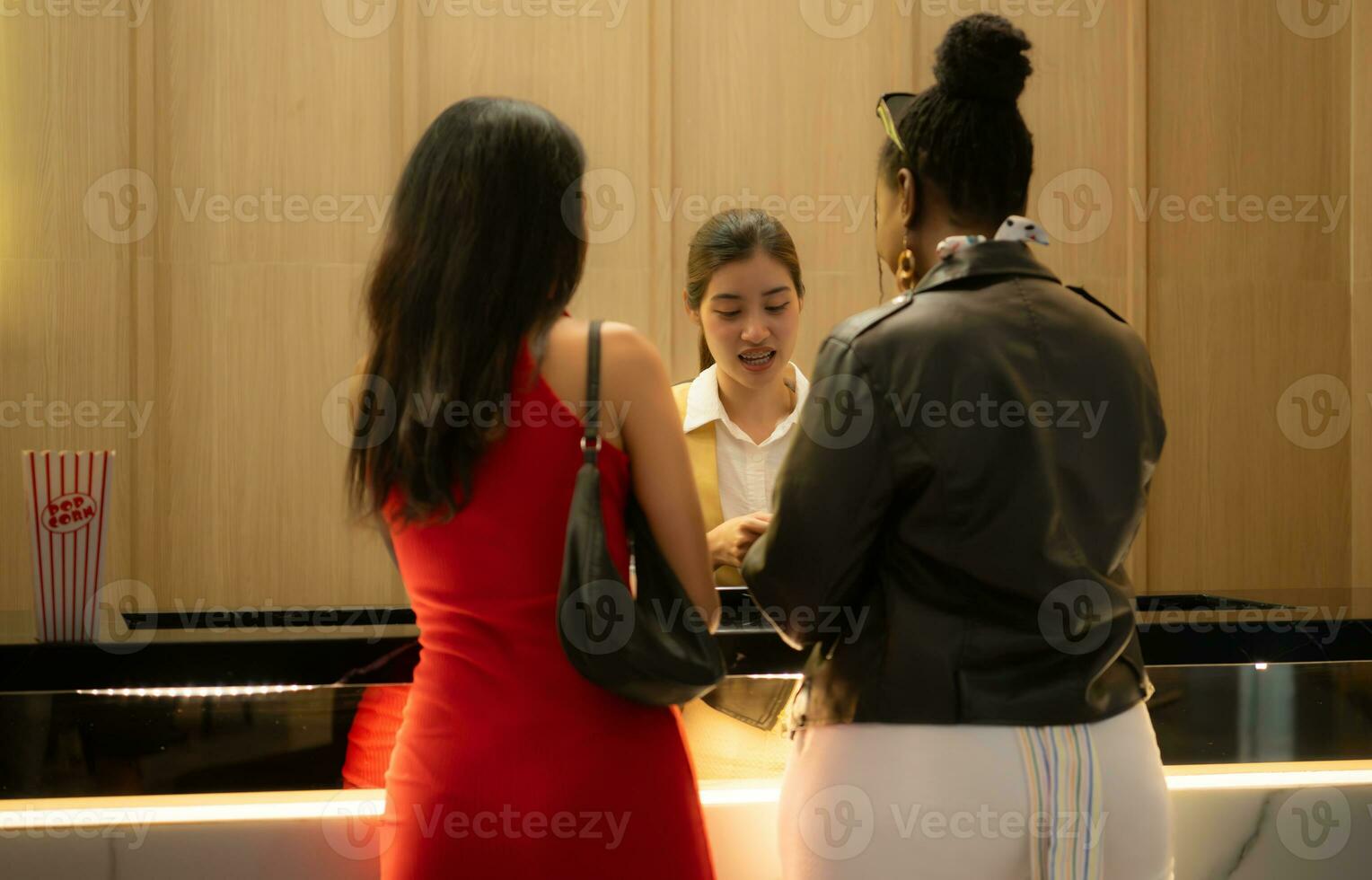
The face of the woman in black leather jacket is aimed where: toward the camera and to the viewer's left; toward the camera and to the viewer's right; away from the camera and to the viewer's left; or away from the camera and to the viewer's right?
away from the camera and to the viewer's left

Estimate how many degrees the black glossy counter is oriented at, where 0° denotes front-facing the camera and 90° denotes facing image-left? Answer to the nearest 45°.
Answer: approximately 0°

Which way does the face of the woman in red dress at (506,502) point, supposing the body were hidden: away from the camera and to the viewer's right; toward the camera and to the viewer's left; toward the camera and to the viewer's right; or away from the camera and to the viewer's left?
away from the camera and to the viewer's right

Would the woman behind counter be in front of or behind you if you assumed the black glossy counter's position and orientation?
behind
